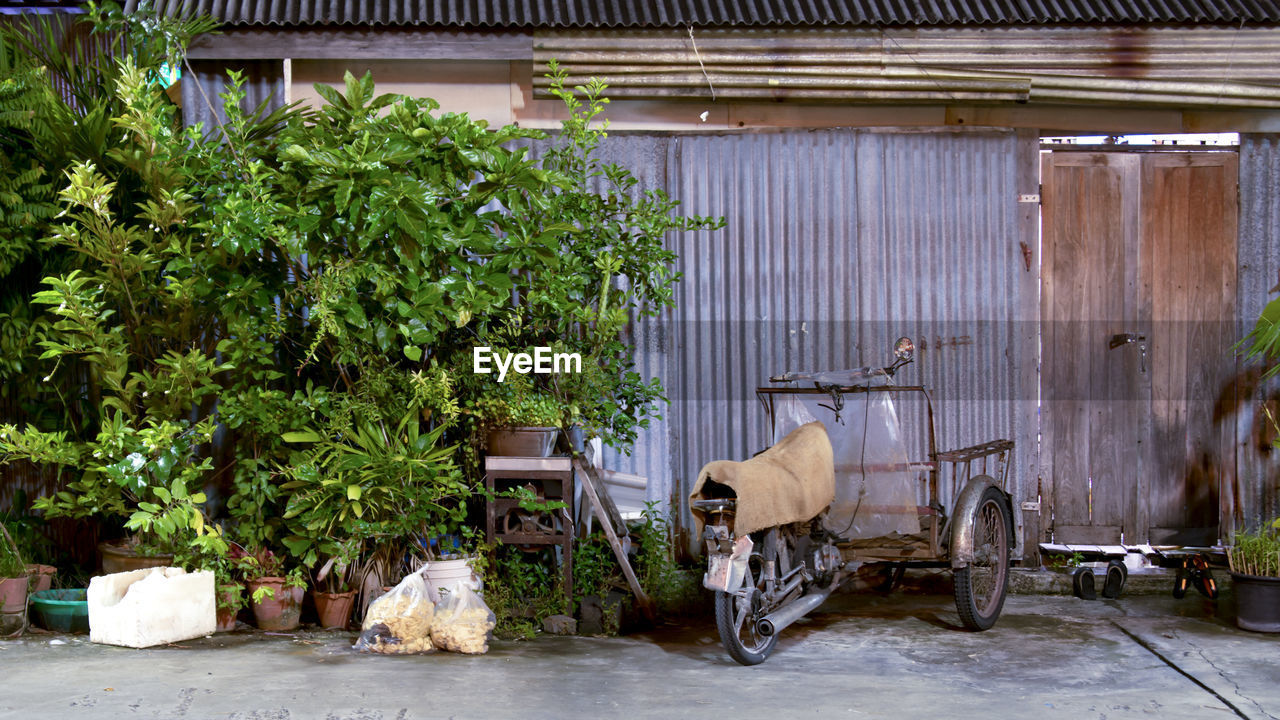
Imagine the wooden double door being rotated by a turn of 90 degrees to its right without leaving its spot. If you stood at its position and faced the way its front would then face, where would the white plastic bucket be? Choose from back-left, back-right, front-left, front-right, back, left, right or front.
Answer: front-left

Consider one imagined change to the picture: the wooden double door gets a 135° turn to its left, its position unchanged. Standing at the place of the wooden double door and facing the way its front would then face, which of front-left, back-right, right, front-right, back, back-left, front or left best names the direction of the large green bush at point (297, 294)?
back

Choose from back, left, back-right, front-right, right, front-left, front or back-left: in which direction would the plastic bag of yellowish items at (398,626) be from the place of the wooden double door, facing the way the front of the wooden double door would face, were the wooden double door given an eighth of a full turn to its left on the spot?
right

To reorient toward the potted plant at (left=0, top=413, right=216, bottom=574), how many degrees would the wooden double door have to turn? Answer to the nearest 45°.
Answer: approximately 45° to its right

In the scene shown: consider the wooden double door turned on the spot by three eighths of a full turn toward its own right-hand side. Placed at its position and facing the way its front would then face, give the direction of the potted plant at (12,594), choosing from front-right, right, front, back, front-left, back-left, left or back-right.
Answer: left

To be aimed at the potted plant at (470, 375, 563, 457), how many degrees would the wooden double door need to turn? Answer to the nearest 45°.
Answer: approximately 45° to its right

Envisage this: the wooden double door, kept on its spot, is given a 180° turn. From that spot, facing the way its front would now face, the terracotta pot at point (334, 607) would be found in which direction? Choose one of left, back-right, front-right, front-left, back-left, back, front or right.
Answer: back-left

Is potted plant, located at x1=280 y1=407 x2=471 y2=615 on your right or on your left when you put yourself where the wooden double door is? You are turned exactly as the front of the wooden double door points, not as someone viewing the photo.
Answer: on your right

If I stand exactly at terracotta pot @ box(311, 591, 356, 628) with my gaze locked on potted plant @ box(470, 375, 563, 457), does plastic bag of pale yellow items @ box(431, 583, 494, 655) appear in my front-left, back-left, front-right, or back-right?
front-right

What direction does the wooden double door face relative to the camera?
toward the camera

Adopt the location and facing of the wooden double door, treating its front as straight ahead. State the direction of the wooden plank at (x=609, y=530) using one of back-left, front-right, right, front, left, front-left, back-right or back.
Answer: front-right

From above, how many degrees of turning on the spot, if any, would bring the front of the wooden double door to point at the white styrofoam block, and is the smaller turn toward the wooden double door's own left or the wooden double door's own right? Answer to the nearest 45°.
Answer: approximately 45° to the wooden double door's own right

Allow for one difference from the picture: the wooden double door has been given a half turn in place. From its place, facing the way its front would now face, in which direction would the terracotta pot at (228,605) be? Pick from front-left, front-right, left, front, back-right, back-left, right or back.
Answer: back-left

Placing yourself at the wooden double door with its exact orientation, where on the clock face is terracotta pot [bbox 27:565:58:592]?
The terracotta pot is roughly at 2 o'clock from the wooden double door.

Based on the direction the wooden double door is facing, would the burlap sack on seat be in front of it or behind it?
in front

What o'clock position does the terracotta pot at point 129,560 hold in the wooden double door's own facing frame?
The terracotta pot is roughly at 2 o'clock from the wooden double door.
